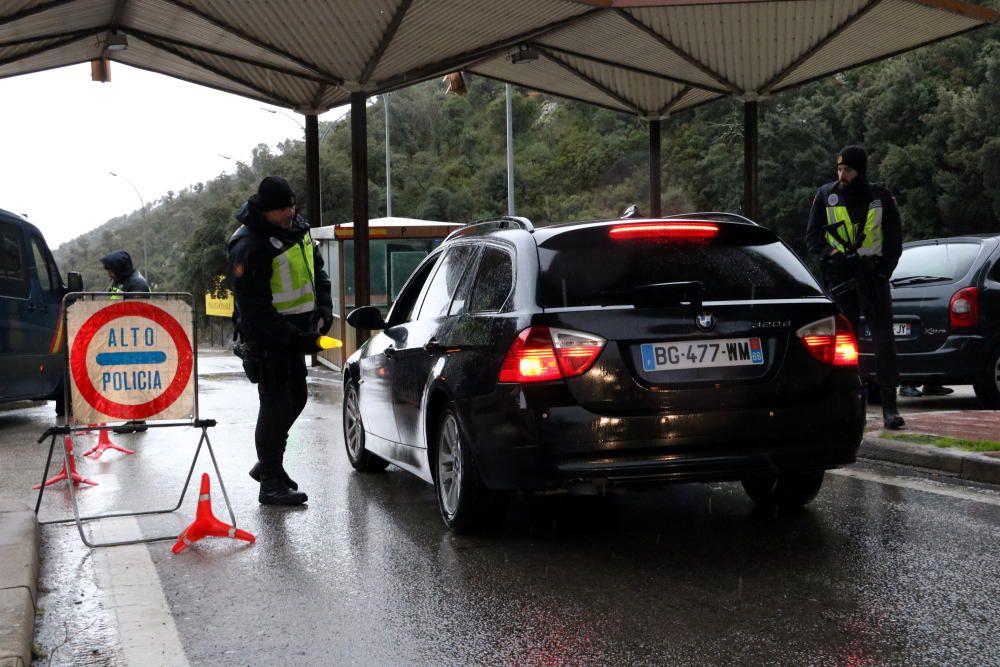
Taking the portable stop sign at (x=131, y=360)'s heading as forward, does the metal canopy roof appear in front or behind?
behind

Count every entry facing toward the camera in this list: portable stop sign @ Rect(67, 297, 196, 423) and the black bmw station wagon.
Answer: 1

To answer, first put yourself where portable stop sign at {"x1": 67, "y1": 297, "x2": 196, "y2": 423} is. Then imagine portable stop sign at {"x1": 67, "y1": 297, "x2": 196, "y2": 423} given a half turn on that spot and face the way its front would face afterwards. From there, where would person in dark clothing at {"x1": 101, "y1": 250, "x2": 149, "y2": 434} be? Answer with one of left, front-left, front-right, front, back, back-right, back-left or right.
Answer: front

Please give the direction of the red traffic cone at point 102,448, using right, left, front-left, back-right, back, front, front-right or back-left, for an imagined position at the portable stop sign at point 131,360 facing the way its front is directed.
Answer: back

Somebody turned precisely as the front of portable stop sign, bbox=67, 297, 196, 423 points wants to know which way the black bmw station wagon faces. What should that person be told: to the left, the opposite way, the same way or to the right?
the opposite way

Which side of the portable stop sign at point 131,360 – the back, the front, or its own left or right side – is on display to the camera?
front

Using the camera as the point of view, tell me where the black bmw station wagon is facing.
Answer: facing away from the viewer and to the left of the viewer

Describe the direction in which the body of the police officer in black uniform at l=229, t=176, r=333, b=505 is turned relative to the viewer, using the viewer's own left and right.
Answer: facing the viewer and to the right of the viewer

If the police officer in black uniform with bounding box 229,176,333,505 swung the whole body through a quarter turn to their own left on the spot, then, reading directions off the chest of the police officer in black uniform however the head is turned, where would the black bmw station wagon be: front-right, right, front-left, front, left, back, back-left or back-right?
right

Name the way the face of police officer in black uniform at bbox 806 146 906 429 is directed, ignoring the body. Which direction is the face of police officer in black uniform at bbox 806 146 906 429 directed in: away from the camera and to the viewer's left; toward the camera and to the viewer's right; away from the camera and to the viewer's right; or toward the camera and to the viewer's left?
toward the camera and to the viewer's left

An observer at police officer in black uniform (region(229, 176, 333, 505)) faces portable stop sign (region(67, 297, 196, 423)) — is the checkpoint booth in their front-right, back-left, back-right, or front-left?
back-right
